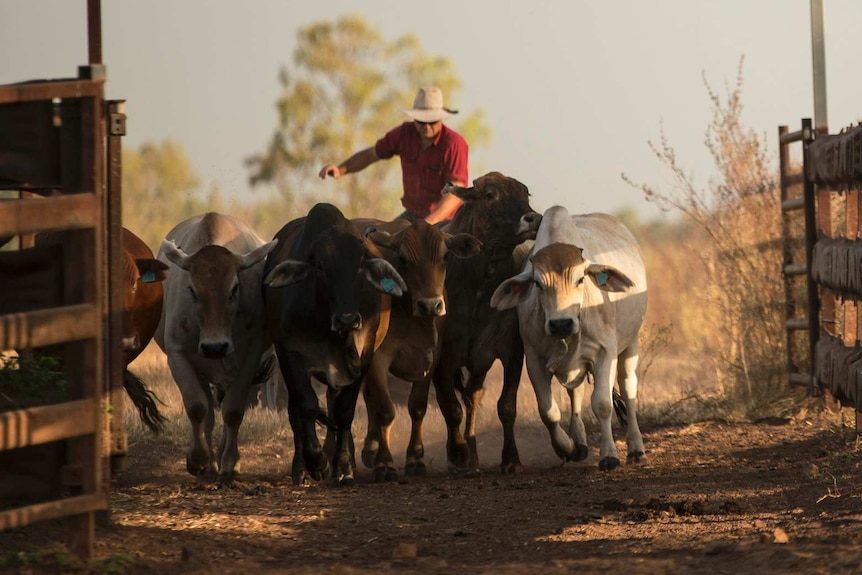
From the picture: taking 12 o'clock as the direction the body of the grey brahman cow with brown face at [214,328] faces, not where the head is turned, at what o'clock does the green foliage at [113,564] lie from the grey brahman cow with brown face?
The green foliage is roughly at 12 o'clock from the grey brahman cow with brown face.

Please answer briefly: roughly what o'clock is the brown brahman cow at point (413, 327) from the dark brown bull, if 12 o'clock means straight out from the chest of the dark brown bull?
The brown brahman cow is roughly at 3 o'clock from the dark brown bull.

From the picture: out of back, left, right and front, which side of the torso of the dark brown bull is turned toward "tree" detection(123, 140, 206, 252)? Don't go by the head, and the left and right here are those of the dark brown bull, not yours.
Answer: back

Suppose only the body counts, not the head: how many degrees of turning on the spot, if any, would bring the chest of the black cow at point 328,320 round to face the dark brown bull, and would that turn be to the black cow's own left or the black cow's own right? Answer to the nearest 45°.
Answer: approximately 135° to the black cow's own left

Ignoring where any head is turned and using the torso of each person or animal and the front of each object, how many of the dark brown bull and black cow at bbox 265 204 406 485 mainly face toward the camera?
2

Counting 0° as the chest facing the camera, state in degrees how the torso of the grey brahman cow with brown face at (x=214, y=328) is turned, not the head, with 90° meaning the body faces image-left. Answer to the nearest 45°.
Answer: approximately 0°

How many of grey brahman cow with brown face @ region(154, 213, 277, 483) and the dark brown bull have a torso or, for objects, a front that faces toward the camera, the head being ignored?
2

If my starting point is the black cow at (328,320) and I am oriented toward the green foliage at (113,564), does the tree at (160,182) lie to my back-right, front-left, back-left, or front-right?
back-right

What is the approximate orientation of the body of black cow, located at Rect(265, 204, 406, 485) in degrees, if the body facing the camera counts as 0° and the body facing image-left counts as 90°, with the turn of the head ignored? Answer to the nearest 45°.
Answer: approximately 0°

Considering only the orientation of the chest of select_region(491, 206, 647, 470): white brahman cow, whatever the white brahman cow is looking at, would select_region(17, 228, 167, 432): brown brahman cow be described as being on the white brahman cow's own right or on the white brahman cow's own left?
on the white brahman cow's own right

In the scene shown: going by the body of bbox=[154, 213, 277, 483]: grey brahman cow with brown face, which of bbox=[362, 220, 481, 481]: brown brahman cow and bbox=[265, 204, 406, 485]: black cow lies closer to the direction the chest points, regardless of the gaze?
the black cow
